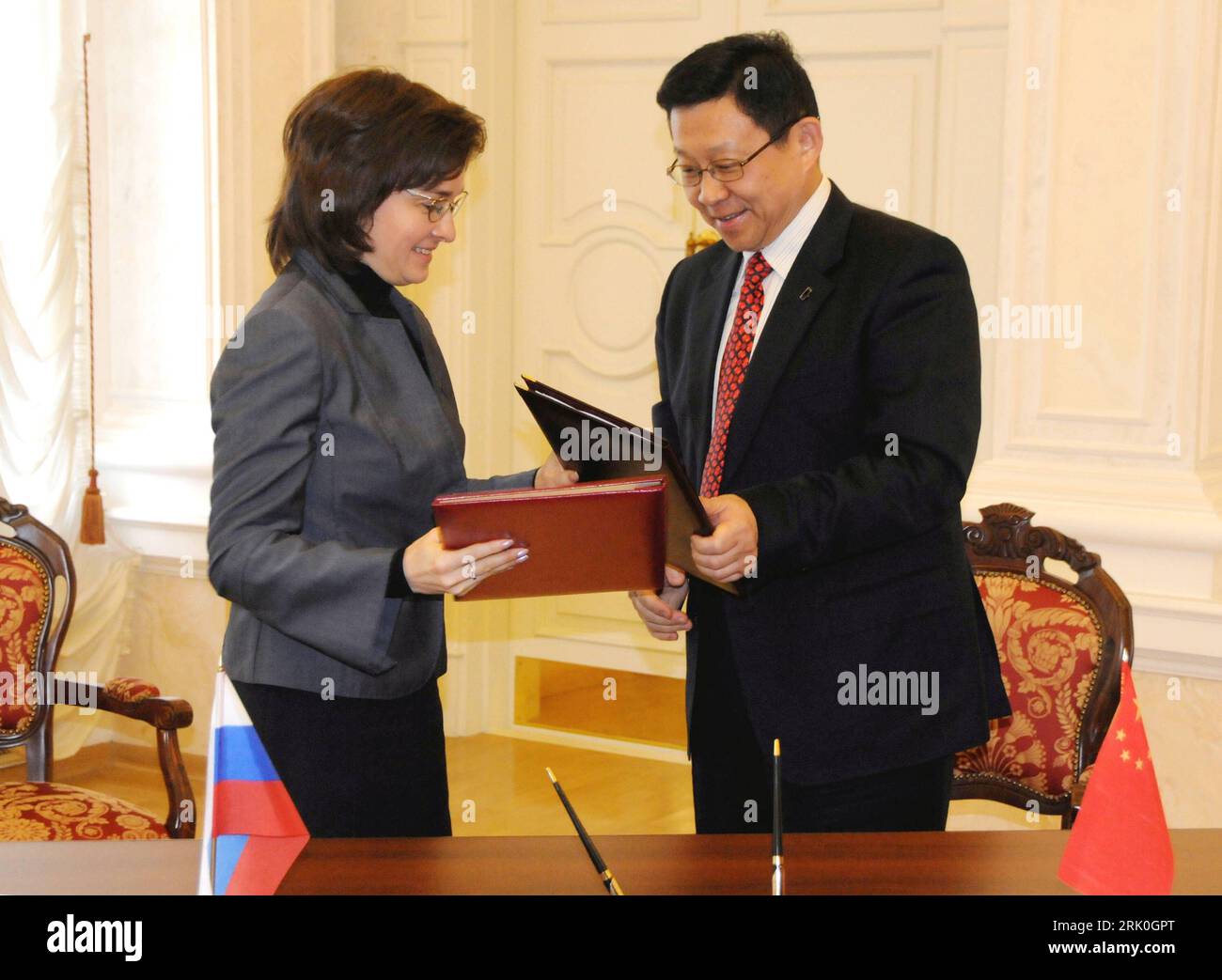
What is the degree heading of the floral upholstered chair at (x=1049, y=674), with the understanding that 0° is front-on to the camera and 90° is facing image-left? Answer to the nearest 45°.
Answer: approximately 45°

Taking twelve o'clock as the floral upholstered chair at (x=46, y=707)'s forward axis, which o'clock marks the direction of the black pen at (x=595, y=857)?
The black pen is roughly at 1 o'clock from the floral upholstered chair.

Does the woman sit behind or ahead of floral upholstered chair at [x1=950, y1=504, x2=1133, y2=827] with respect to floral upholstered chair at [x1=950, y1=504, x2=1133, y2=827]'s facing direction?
ahead

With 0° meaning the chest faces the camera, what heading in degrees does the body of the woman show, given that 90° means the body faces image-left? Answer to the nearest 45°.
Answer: approximately 315°

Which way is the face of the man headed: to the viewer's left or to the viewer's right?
to the viewer's left

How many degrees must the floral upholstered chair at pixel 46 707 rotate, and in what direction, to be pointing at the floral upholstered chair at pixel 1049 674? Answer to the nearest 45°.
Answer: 0° — it already faces it

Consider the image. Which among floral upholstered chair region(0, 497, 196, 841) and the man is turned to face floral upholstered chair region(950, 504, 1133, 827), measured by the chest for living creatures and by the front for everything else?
floral upholstered chair region(0, 497, 196, 841)

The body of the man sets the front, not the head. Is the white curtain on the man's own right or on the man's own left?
on the man's own right

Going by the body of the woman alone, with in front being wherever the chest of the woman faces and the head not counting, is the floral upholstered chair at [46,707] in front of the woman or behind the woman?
behind

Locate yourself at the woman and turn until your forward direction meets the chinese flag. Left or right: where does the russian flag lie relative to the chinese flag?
right
